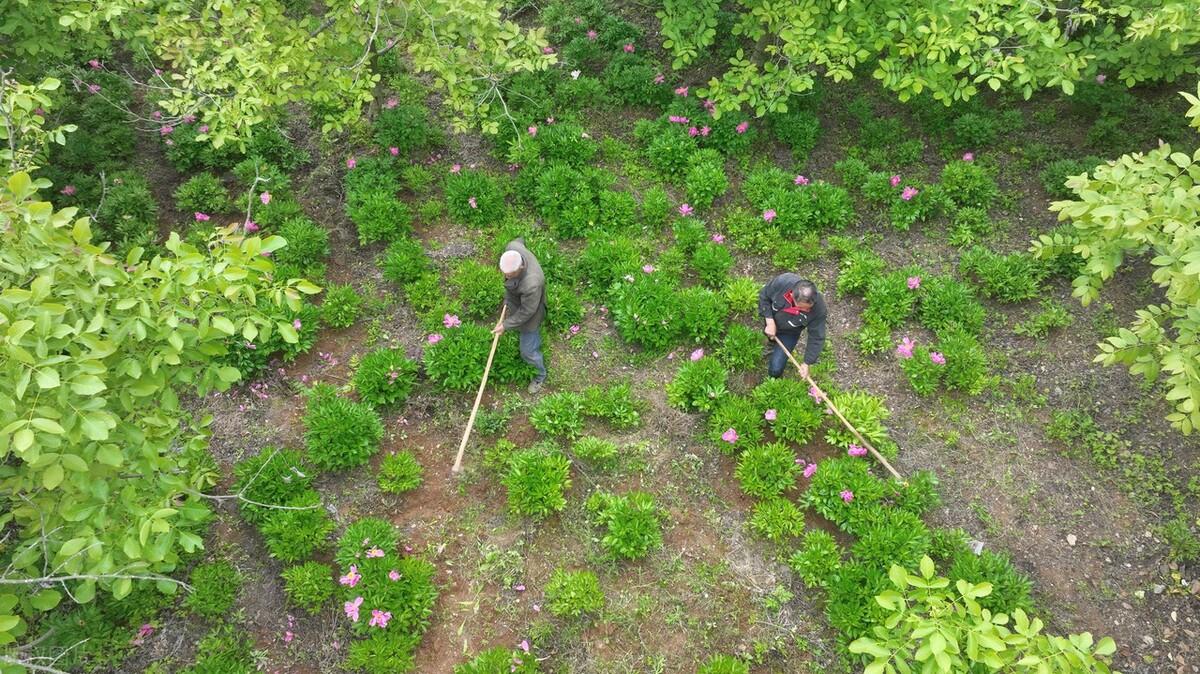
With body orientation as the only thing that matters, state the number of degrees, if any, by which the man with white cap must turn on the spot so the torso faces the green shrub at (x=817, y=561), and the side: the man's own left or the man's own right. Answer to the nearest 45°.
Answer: approximately 90° to the man's own left

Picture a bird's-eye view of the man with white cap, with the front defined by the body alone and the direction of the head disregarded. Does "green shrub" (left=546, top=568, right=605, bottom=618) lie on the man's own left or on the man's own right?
on the man's own left

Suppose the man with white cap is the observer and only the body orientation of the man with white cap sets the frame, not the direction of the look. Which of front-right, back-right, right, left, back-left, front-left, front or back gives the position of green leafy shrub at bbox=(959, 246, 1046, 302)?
back-left

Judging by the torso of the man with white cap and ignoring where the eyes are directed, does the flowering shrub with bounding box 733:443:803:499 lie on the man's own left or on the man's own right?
on the man's own left

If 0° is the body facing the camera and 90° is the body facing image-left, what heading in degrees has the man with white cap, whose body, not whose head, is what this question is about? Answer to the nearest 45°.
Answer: approximately 45°

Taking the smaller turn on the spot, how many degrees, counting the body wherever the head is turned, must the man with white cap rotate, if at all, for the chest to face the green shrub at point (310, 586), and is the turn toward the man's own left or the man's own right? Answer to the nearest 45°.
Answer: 0° — they already face it

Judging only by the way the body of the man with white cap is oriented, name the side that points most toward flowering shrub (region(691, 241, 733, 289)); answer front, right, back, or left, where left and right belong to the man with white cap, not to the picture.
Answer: back

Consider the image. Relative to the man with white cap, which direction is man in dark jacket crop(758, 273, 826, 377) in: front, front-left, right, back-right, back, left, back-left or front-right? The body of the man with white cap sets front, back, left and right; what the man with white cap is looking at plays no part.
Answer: back-left

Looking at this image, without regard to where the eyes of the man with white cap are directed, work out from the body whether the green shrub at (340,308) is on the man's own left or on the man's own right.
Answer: on the man's own right

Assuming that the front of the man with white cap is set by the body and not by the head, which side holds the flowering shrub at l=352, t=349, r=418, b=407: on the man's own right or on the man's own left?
on the man's own right

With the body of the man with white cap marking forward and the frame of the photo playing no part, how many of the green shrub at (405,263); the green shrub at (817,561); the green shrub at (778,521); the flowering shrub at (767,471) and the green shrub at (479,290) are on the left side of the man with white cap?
3
